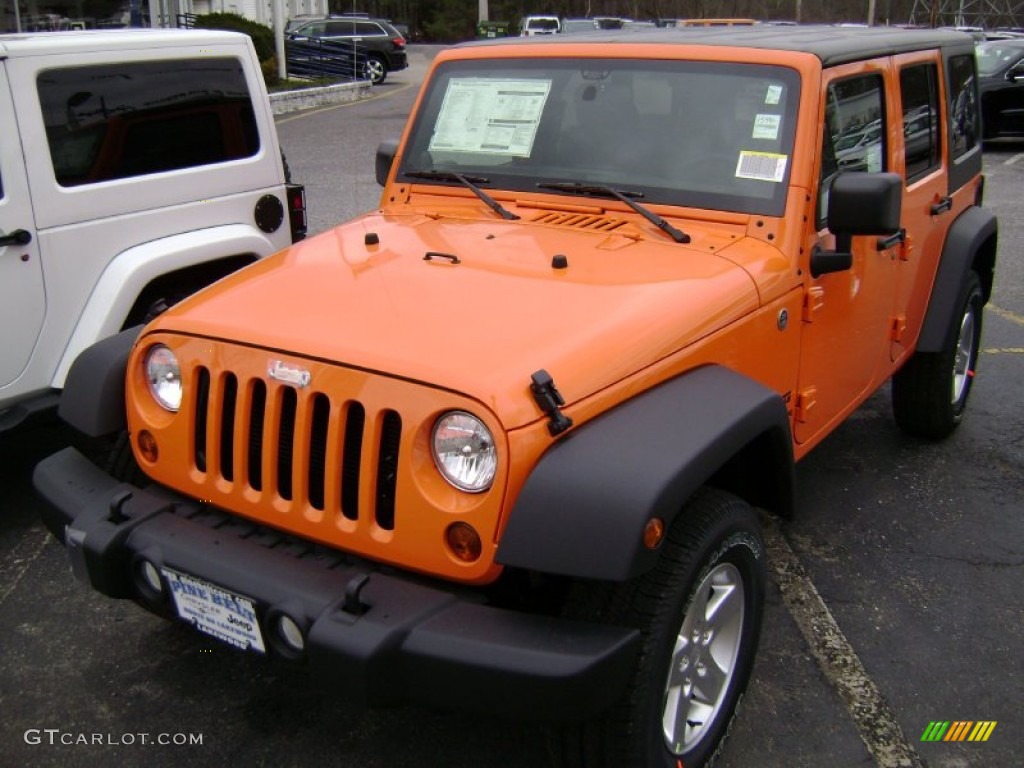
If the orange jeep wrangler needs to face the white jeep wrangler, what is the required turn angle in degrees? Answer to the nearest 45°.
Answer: approximately 90° to its right

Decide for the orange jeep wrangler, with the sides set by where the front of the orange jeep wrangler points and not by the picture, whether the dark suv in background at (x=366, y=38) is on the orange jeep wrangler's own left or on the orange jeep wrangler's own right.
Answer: on the orange jeep wrangler's own right

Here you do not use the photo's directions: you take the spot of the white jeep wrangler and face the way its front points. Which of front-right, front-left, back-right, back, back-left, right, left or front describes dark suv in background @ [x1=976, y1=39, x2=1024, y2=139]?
back

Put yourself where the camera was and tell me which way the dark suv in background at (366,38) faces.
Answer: facing away from the viewer and to the left of the viewer

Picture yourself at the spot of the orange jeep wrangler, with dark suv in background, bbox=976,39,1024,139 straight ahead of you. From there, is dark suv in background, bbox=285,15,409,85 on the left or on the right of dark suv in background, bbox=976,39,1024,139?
left

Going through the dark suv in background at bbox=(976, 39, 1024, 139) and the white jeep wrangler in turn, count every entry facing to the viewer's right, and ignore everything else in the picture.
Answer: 0

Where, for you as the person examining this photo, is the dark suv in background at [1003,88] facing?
facing the viewer and to the left of the viewer

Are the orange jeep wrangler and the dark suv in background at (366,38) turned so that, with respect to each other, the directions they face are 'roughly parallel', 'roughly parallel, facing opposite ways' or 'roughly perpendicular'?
roughly perpendicular

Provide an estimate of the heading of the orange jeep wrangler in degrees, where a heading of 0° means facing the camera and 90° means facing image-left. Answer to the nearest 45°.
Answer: approximately 45°
